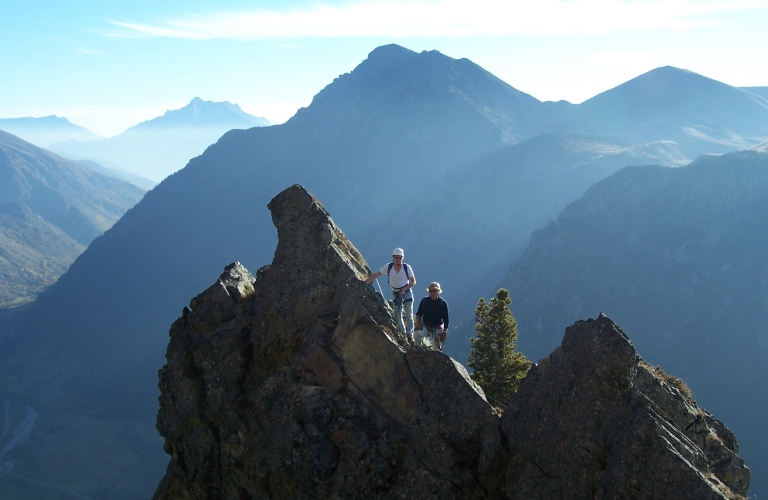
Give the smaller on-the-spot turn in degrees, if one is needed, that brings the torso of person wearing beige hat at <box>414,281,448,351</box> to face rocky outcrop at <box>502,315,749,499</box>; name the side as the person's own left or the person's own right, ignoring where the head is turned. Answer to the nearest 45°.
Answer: approximately 45° to the person's own left

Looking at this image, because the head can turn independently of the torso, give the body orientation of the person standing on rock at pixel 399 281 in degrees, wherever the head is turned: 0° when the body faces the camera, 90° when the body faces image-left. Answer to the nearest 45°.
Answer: approximately 0°

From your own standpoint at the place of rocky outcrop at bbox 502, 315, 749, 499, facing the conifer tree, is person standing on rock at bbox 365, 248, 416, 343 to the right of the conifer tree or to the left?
left

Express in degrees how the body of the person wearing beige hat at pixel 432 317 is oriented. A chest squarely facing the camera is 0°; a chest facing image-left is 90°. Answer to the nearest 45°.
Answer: approximately 0°

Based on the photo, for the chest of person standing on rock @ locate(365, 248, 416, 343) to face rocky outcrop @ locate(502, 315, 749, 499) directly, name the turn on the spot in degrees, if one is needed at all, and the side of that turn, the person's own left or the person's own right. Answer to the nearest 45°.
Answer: approximately 45° to the person's own left
